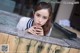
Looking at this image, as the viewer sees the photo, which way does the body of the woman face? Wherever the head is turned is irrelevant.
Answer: toward the camera

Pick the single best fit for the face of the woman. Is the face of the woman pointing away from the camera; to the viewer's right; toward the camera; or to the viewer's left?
toward the camera
